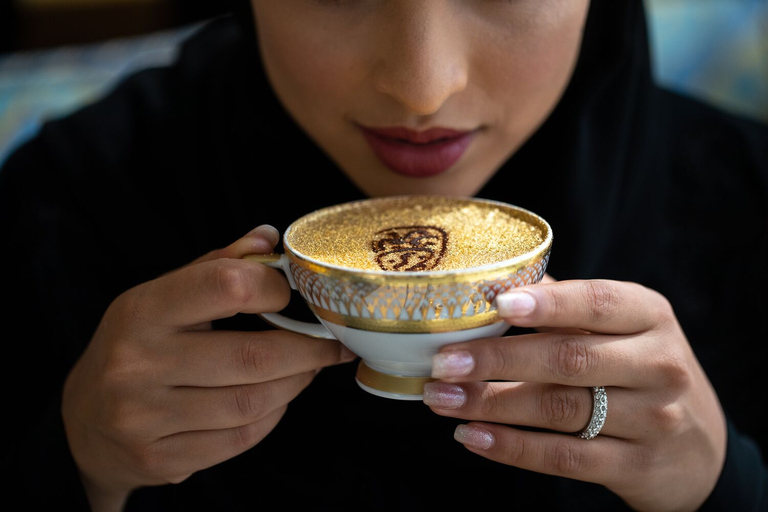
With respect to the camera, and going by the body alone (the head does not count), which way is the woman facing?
toward the camera

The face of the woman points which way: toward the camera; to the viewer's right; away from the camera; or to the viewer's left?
toward the camera
